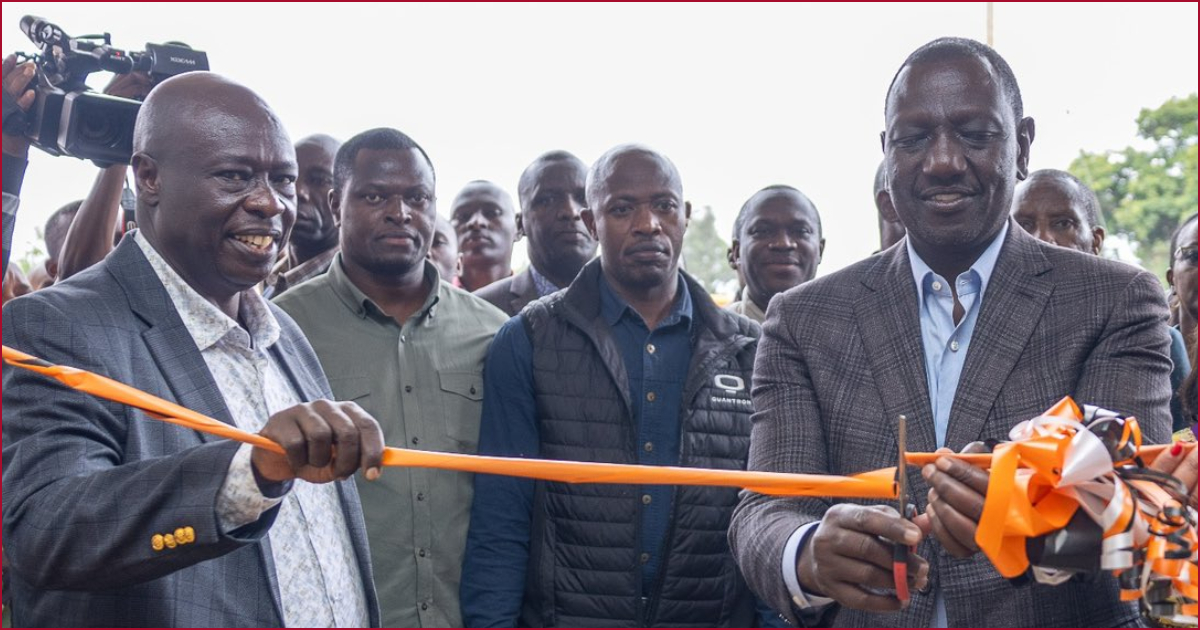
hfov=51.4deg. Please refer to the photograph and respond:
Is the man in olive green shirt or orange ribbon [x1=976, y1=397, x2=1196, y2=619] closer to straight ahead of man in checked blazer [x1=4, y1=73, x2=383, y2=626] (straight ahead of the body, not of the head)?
the orange ribbon

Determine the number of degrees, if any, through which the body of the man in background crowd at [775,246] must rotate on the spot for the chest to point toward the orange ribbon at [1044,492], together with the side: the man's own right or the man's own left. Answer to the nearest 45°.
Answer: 0° — they already face it

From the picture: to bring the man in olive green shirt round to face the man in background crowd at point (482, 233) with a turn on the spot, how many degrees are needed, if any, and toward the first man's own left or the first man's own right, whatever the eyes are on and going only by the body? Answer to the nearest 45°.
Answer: approximately 180°

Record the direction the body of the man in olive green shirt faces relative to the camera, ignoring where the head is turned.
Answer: toward the camera

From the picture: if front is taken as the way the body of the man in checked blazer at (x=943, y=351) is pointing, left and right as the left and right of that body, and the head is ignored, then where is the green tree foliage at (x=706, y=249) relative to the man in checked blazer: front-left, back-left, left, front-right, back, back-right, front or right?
back

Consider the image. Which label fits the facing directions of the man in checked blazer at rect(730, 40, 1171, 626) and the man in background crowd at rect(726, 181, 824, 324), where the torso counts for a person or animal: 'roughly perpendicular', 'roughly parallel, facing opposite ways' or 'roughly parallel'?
roughly parallel

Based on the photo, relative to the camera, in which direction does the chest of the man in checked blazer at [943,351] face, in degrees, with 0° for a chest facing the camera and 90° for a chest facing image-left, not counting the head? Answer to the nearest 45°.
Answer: approximately 0°

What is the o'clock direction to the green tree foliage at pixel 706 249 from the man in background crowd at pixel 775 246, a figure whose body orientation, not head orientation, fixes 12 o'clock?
The green tree foliage is roughly at 6 o'clock from the man in background crowd.

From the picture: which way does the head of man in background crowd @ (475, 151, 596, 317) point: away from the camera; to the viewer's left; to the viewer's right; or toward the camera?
toward the camera

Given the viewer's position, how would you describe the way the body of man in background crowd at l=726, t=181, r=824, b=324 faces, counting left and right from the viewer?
facing the viewer

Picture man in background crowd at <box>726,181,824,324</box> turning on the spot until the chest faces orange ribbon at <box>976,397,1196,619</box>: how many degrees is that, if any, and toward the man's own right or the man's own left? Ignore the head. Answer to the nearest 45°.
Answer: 0° — they already face it

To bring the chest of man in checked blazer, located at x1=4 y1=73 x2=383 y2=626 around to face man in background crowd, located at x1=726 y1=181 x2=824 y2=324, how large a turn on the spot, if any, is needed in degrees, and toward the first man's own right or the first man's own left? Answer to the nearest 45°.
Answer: approximately 90° to the first man's own left

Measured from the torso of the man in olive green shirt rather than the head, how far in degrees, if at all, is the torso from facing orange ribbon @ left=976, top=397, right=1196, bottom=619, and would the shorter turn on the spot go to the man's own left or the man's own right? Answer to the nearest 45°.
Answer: approximately 45° to the man's own left

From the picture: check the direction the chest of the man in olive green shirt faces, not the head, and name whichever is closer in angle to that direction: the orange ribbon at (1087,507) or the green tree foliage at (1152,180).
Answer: the orange ribbon

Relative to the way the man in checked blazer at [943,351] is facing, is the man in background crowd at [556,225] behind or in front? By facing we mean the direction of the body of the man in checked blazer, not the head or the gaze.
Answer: behind

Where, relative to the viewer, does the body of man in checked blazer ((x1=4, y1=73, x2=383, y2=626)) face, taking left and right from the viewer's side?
facing the viewer and to the right of the viewer
